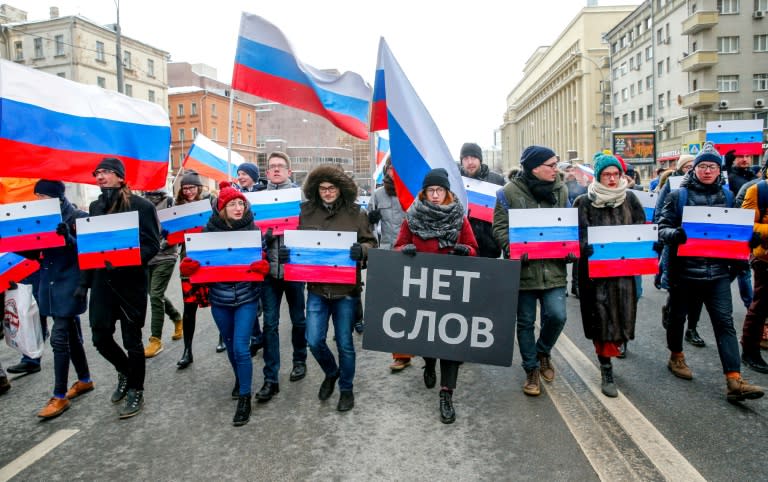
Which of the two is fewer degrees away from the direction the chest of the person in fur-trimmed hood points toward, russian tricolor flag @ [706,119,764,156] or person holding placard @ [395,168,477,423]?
the person holding placard

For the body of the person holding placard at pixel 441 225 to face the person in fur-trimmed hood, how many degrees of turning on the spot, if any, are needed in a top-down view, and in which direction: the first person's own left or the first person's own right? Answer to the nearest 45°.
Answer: approximately 90° to the first person's own right

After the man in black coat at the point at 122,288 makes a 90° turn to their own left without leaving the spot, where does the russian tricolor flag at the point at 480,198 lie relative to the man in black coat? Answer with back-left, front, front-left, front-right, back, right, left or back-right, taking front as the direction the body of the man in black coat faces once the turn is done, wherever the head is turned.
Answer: front-left

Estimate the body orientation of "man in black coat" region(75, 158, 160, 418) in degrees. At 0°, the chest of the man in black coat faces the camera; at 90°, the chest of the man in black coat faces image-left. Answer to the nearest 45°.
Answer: approximately 45°

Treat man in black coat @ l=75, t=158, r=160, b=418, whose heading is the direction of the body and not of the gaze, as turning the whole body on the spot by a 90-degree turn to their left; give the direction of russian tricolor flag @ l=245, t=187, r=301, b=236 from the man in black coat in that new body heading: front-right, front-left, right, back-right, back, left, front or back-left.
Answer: front-left

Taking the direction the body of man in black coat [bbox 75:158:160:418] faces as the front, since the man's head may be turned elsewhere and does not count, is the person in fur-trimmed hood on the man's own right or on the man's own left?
on the man's own left

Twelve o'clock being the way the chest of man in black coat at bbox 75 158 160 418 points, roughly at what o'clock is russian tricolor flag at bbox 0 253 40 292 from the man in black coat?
The russian tricolor flag is roughly at 2 o'clock from the man in black coat.

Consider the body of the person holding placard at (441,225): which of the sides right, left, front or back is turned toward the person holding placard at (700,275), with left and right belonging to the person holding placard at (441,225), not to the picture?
left

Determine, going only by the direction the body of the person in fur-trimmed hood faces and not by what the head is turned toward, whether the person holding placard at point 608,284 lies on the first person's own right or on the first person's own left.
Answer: on the first person's own left
